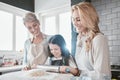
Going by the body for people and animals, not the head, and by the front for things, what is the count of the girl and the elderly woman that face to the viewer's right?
0

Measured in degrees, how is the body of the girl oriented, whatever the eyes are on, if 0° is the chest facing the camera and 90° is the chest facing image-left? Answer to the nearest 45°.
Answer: approximately 45°

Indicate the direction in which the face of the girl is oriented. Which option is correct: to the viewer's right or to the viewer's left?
to the viewer's left

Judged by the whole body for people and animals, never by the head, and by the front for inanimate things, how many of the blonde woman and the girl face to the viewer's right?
0

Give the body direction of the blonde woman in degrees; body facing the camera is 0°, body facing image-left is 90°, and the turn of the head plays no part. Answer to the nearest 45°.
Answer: approximately 45°

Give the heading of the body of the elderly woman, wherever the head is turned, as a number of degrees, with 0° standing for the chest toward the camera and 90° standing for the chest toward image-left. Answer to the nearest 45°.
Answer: approximately 0°

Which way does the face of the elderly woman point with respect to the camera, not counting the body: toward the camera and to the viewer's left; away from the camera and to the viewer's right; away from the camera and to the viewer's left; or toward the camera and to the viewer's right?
toward the camera and to the viewer's right
